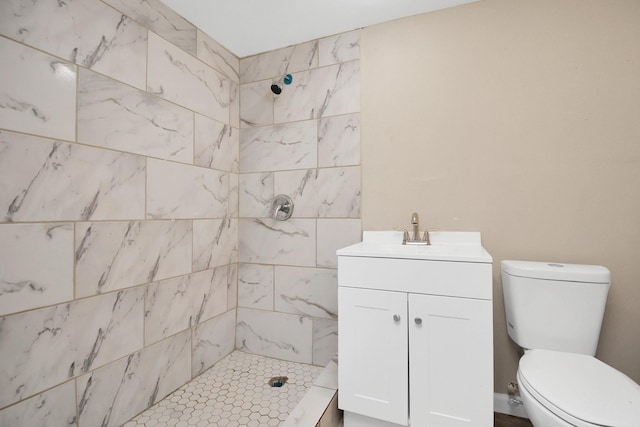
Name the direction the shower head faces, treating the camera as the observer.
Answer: facing the viewer and to the left of the viewer

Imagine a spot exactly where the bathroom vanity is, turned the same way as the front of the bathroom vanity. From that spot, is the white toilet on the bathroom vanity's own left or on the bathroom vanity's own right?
on the bathroom vanity's own left

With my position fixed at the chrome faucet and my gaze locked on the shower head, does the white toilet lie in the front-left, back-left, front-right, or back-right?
back-left

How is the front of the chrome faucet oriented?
toward the camera

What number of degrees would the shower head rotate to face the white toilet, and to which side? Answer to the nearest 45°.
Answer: approximately 90° to its left

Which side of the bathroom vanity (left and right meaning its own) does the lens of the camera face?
front

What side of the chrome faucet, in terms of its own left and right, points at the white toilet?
left

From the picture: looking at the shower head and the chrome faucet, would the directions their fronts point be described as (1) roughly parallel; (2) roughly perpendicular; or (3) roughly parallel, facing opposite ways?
roughly parallel
